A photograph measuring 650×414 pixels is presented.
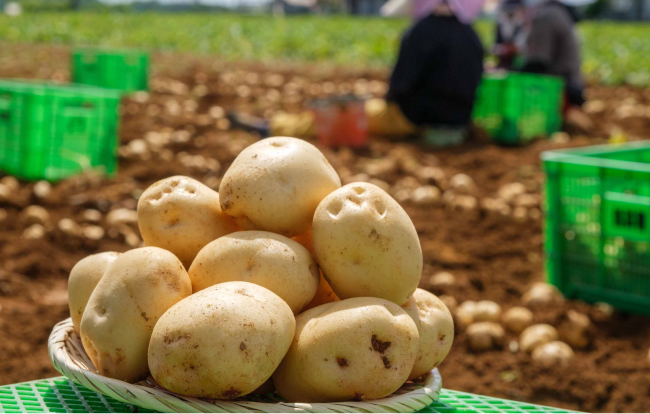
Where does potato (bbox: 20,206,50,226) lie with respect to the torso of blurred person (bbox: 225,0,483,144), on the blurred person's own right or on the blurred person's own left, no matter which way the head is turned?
on the blurred person's own left

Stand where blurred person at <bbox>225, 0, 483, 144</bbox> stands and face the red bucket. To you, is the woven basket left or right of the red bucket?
left

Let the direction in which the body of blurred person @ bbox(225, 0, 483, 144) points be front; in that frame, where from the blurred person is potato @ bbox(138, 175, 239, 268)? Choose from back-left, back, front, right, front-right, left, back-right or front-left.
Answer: left
